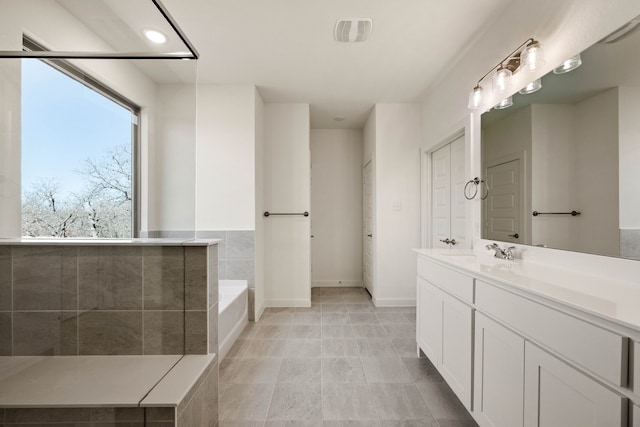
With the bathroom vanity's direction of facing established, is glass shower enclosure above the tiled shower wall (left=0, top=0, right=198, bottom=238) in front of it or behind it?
in front

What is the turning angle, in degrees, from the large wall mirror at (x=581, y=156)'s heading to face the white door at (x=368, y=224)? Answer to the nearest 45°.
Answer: approximately 90° to its right

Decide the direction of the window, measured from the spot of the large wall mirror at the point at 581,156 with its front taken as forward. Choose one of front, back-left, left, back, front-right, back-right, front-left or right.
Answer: front

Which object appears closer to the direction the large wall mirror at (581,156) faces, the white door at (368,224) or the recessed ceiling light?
the recessed ceiling light

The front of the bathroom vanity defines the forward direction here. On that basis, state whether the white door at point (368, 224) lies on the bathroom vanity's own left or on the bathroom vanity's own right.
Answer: on the bathroom vanity's own right

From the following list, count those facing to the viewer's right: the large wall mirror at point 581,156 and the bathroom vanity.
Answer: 0

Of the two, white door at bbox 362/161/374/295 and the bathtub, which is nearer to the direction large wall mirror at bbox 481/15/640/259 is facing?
the bathtub

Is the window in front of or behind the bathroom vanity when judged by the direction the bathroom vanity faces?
in front

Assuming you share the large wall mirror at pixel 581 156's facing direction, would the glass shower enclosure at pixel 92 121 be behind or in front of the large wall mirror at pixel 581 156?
in front

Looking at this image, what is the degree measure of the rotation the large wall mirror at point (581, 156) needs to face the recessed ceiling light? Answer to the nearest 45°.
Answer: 0° — it already faces it

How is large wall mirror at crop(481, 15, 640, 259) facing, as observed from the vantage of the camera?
facing the viewer and to the left of the viewer

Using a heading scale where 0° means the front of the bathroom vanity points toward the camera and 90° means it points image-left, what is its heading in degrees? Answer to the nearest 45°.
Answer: approximately 45°
